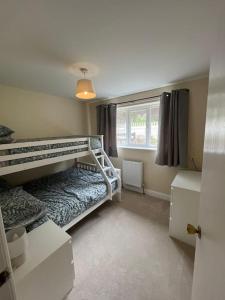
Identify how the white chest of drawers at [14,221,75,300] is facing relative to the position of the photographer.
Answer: facing away from the viewer and to the right of the viewer

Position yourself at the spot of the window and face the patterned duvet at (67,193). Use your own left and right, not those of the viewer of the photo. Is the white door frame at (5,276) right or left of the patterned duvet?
left

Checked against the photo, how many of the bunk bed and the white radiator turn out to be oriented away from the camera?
0

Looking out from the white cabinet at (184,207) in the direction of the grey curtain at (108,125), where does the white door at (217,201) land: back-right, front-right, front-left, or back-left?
back-left

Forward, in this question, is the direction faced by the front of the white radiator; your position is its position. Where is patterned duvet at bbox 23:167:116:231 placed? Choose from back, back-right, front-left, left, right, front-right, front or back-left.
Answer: front

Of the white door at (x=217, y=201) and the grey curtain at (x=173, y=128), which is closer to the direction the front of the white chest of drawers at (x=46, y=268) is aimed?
the grey curtain

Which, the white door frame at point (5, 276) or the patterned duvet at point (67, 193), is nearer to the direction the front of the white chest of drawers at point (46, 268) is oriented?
the patterned duvet

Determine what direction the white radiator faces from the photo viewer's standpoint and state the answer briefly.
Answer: facing the viewer and to the left of the viewer
